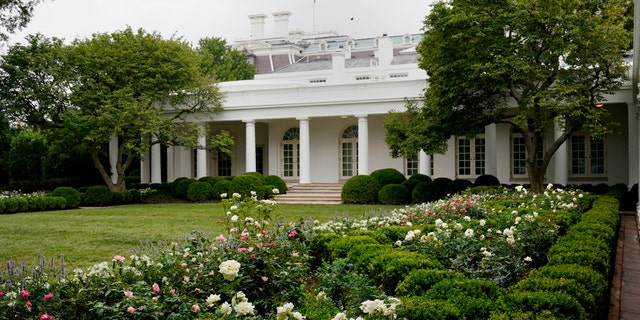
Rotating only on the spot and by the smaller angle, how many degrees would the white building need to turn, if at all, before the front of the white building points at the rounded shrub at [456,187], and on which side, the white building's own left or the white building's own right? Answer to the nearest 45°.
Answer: approximately 45° to the white building's own left

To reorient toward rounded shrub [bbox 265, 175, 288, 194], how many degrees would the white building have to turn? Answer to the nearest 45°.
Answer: approximately 45° to its right

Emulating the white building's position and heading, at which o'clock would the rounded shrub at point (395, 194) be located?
The rounded shrub is roughly at 11 o'clock from the white building.

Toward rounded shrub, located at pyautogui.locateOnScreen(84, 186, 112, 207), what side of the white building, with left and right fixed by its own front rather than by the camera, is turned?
right

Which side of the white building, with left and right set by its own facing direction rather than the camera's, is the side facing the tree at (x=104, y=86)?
right

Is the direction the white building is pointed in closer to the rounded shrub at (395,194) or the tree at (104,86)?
the rounded shrub

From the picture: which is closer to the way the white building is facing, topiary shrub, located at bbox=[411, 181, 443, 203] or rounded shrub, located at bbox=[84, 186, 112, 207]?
the topiary shrub

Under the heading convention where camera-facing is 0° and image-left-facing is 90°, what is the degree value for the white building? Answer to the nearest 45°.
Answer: approximately 0°

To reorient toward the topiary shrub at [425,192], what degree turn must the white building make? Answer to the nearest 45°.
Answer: approximately 45° to its left
